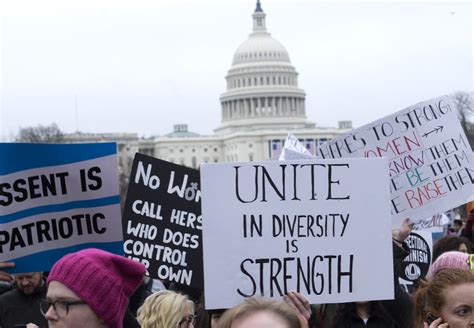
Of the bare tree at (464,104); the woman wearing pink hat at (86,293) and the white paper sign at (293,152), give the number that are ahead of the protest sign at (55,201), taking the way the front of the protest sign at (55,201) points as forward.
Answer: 1

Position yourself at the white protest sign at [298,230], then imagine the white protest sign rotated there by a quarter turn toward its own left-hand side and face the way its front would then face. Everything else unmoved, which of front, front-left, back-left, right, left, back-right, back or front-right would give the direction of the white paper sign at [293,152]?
left

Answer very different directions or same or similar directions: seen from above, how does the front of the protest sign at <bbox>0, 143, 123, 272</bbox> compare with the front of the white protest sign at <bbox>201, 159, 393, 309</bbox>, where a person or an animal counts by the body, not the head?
same or similar directions

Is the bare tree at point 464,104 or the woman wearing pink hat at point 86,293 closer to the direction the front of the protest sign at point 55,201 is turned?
the woman wearing pink hat

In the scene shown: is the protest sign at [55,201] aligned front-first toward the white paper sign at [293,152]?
no

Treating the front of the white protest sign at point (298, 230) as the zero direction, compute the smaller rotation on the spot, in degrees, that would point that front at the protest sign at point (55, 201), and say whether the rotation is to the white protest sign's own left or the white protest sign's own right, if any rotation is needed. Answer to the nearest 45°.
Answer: approximately 90° to the white protest sign's own right

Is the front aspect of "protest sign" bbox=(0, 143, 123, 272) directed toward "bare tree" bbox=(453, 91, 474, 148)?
no

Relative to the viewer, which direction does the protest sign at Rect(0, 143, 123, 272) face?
toward the camera

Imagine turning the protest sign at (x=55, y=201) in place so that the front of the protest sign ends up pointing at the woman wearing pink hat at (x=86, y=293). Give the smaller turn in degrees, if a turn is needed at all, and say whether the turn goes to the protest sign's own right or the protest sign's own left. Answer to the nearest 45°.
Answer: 0° — it already faces them

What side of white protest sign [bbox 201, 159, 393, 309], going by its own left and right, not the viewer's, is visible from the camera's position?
front

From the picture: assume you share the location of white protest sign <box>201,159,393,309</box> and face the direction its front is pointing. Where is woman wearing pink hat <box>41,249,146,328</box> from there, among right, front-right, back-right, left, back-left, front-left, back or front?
front-right

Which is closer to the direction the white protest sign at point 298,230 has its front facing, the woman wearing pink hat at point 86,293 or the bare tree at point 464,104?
the woman wearing pink hat

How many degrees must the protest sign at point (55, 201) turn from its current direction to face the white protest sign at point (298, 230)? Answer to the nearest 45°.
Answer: approximately 45° to its left

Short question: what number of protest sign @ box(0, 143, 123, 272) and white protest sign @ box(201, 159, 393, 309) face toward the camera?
2

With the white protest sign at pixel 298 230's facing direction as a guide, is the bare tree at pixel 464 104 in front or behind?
behind
